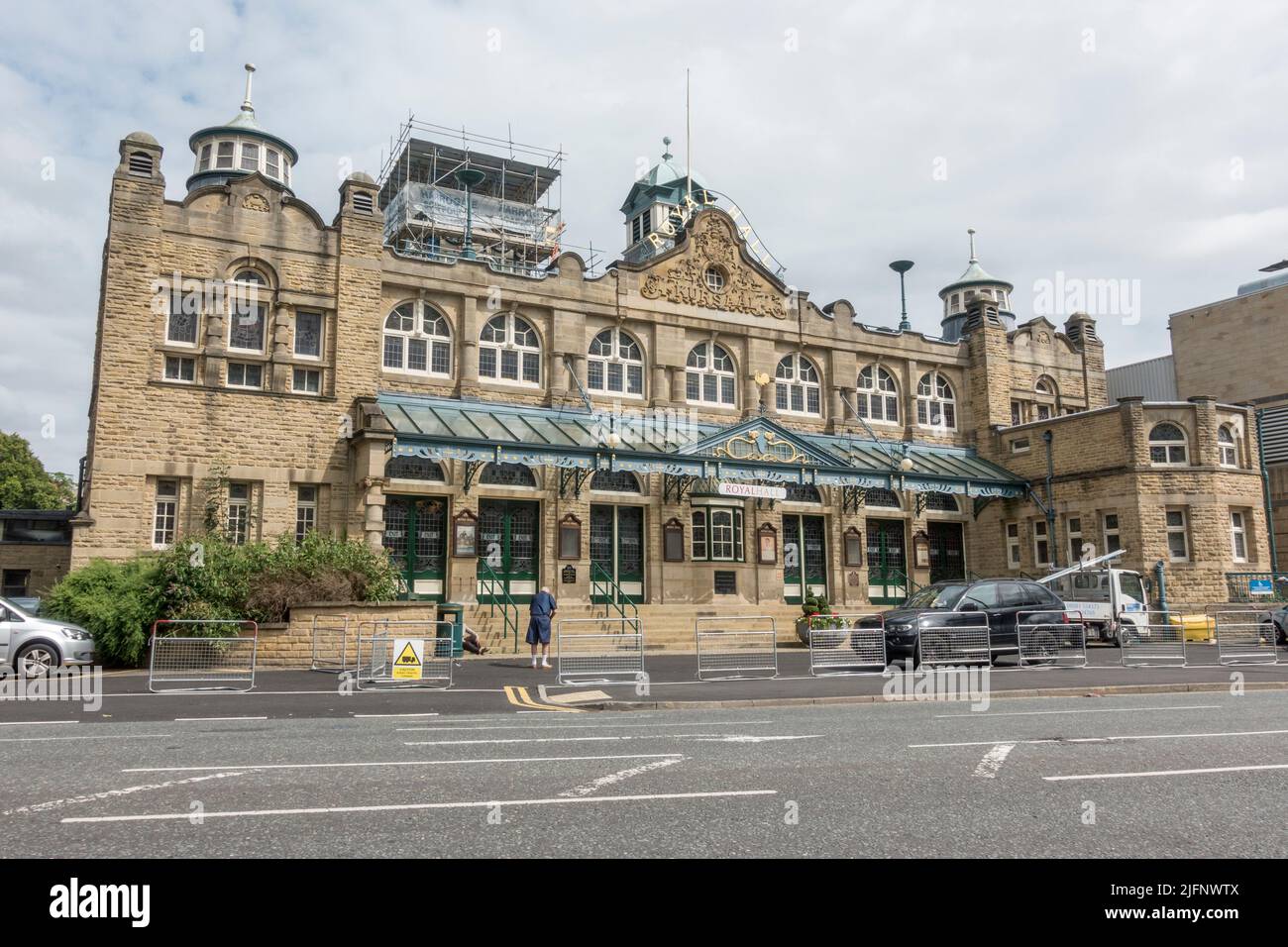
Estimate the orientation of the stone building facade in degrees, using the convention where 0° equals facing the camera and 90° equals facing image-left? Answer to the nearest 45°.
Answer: approximately 315°

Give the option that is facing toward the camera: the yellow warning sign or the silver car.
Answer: the yellow warning sign

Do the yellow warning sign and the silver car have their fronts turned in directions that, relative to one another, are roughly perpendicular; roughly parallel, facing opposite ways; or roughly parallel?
roughly perpendicular

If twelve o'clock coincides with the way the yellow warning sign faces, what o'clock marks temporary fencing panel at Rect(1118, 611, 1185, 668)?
The temporary fencing panel is roughly at 9 o'clock from the yellow warning sign.

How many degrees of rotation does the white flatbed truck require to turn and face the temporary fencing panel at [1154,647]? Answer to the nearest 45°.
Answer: approximately 90° to its right

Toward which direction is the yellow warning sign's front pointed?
toward the camera

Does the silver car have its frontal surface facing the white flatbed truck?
yes

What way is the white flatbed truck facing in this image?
to the viewer's right

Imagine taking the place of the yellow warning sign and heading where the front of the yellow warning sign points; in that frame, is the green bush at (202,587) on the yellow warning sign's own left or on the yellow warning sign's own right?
on the yellow warning sign's own right

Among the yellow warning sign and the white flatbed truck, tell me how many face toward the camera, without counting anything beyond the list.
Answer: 1

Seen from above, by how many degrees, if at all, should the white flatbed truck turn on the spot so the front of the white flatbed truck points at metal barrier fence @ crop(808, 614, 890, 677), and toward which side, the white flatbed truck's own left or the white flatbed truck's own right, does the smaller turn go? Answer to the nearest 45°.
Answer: approximately 135° to the white flatbed truck's own right

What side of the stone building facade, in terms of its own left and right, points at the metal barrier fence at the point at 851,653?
front

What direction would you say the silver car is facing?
to the viewer's right
